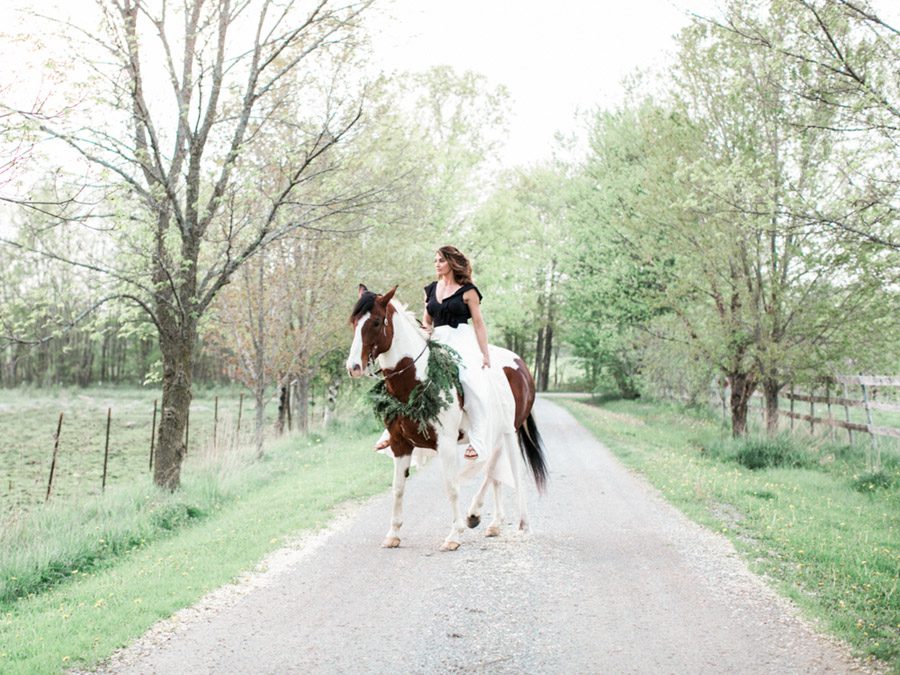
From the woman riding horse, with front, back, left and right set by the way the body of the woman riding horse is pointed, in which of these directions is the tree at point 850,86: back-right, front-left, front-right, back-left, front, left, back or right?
back-left

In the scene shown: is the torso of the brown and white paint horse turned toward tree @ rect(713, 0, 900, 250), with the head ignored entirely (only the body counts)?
no

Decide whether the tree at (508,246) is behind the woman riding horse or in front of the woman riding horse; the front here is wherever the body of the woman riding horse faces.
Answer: behind

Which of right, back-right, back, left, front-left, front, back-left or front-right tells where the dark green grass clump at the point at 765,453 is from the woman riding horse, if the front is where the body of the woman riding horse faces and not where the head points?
back

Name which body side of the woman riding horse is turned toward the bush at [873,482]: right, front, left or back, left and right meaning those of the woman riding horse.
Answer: back

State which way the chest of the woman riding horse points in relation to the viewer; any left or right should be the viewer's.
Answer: facing the viewer and to the left of the viewer

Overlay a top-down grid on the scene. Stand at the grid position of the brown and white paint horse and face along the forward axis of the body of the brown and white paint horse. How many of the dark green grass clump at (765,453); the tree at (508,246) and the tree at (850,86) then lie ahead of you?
0

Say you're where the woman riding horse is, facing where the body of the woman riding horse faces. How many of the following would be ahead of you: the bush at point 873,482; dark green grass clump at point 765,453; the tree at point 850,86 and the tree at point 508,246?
0

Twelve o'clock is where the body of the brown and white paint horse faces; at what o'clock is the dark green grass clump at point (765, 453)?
The dark green grass clump is roughly at 6 o'clock from the brown and white paint horse.

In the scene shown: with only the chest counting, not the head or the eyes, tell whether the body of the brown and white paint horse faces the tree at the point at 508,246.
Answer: no
